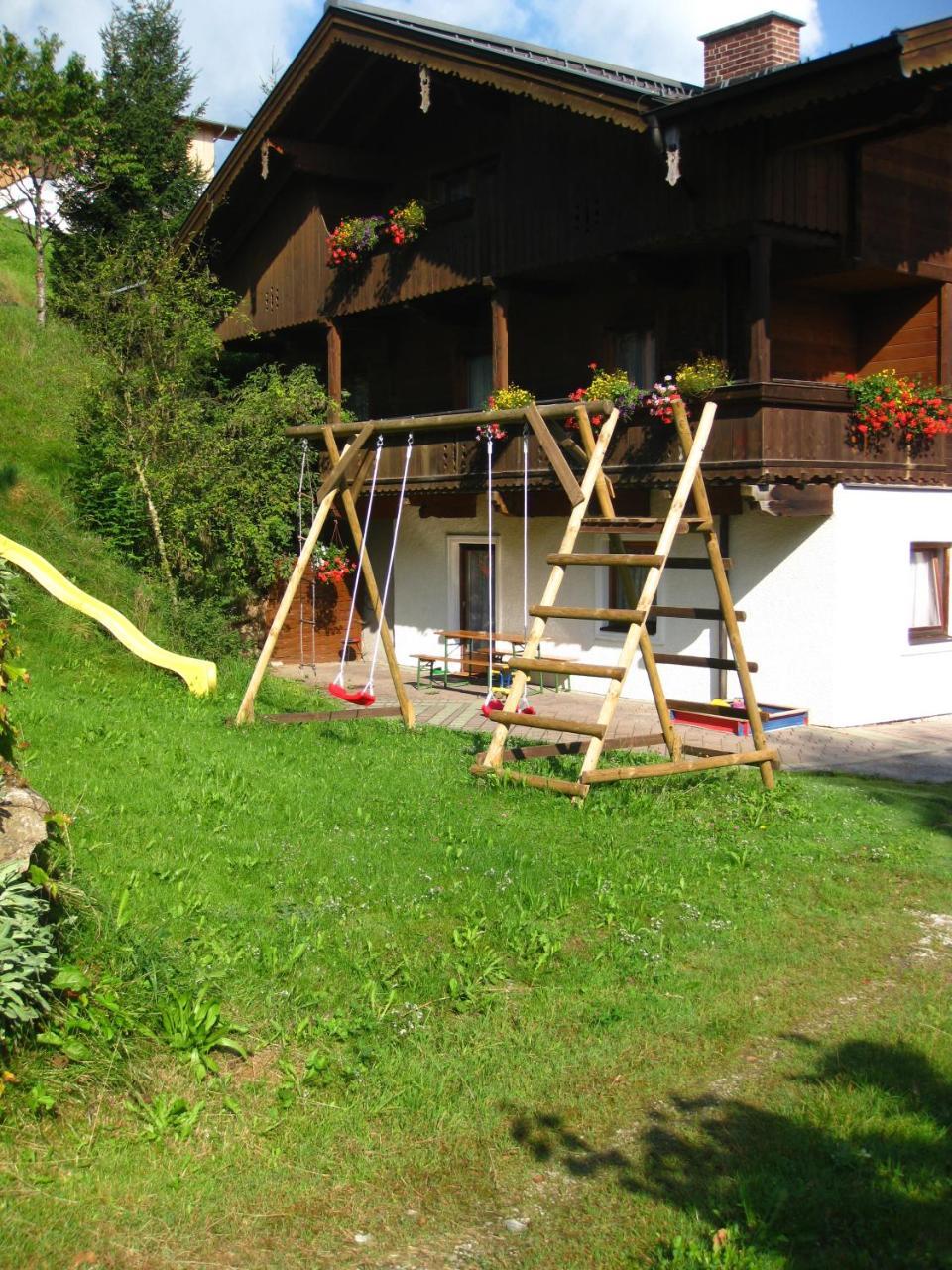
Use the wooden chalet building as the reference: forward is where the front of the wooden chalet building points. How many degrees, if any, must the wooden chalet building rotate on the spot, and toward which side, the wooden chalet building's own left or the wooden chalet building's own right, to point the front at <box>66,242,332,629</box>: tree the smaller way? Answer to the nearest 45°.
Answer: approximately 45° to the wooden chalet building's own right

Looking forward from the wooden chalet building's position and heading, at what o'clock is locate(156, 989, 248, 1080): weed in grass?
The weed in grass is roughly at 11 o'clock from the wooden chalet building.

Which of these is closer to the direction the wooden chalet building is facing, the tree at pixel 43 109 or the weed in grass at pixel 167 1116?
the weed in grass

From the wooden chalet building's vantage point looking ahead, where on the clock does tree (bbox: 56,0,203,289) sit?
The tree is roughly at 3 o'clock from the wooden chalet building.

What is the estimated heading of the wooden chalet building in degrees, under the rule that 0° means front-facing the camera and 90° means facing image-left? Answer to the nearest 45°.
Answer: approximately 45°

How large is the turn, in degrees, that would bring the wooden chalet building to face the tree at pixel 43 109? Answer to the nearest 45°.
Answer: approximately 90° to its right

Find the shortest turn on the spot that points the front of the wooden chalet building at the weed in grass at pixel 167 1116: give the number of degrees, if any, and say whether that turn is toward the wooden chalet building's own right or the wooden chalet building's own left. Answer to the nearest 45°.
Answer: approximately 45° to the wooden chalet building's own left

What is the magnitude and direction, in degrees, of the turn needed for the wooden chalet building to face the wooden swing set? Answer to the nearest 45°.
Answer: approximately 45° to its left
